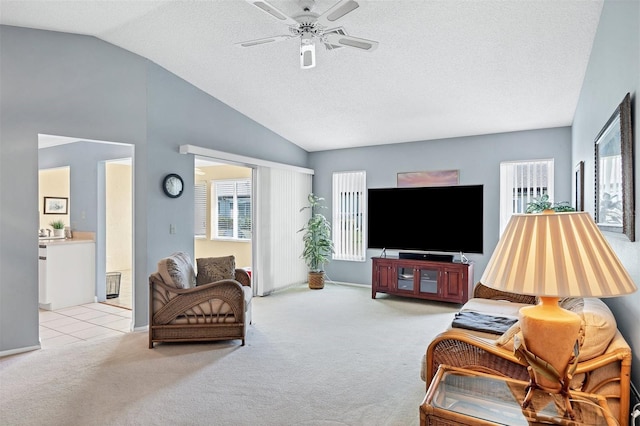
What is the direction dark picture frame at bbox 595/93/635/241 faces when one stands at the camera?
facing to the left of the viewer

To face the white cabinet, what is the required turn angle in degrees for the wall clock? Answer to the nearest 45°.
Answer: approximately 180°

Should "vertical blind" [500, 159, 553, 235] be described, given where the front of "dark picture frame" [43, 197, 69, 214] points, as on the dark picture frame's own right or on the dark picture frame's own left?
on the dark picture frame's own left

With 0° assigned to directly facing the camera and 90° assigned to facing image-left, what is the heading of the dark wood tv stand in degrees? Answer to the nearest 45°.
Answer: approximately 0°

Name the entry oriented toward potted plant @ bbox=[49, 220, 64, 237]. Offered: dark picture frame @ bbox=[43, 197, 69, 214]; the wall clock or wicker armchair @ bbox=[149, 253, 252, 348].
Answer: the dark picture frame

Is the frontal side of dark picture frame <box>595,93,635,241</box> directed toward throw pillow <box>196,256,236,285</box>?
yes

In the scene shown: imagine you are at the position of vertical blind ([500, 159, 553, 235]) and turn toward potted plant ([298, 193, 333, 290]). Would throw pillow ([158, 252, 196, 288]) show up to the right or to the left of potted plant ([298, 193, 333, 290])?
left

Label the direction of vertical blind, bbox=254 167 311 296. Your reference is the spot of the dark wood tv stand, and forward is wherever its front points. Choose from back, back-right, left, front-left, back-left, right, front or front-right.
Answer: right

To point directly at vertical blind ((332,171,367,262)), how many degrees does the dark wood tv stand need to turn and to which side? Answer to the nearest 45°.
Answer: approximately 135° to its right

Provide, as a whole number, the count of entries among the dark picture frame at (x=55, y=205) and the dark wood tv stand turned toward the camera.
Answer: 2

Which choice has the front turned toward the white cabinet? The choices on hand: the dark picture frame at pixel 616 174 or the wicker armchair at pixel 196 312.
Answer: the dark picture frame
